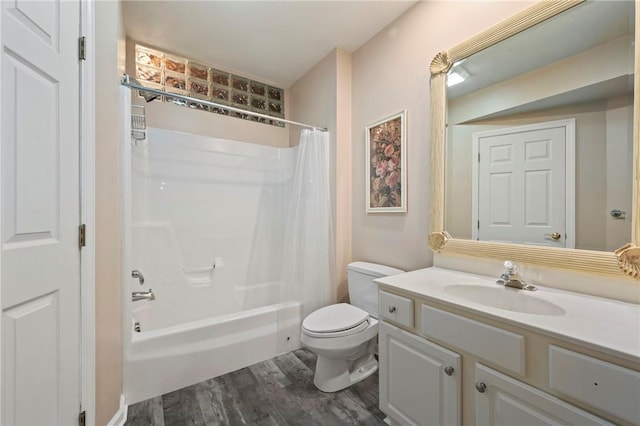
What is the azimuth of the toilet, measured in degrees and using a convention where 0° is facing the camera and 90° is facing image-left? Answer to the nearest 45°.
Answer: approximately 45°

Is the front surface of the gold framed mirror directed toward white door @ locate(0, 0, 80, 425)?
yes

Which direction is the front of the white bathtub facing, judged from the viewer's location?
facing the viewer and to the right of the viewer

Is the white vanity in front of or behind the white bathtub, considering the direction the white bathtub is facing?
in front

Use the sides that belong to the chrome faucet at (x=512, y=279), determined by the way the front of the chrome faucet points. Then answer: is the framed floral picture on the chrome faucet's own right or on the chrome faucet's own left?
on the chrome faucet's own right

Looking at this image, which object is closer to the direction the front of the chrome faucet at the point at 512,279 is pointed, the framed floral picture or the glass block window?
the glass block window

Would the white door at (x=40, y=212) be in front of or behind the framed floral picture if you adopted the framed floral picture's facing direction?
in front

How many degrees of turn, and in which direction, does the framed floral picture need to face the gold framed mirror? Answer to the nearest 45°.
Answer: approximately 90° to its left

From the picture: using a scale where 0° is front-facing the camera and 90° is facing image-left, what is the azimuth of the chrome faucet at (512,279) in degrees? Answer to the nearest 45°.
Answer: approximately 45°

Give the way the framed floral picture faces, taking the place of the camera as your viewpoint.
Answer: facing the viewer and to the left of the viewer

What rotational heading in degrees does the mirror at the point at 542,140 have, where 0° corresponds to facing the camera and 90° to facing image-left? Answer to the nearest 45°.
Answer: approximately 45°
